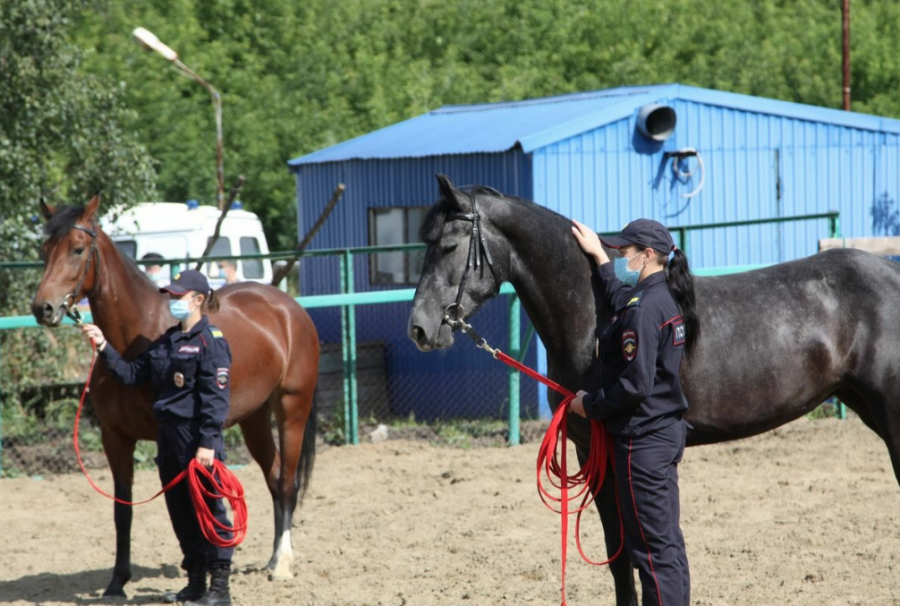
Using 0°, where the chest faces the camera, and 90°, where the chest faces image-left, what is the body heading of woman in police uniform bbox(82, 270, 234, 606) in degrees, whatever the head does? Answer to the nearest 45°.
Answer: approximately 45°

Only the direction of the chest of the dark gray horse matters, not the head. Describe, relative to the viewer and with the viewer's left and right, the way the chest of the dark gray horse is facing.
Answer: facing to the left of the viewer

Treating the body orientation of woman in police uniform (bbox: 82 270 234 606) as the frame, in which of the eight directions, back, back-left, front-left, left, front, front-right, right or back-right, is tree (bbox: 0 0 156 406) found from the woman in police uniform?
back-right
